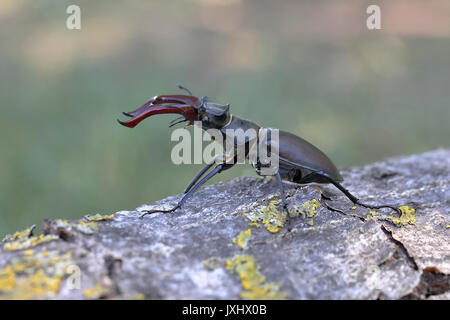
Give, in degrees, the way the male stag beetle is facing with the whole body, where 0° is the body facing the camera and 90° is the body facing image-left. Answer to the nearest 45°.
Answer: approximately 90°
